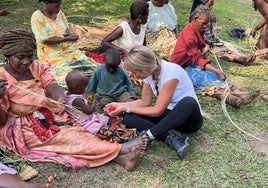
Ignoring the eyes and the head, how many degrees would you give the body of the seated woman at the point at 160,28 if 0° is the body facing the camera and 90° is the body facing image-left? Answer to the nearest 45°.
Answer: approximately 0°

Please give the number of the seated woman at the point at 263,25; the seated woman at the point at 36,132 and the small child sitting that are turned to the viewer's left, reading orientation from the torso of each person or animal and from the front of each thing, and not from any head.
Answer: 1

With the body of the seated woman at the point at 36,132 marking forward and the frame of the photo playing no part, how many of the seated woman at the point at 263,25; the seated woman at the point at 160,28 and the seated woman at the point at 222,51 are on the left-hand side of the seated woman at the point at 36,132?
3

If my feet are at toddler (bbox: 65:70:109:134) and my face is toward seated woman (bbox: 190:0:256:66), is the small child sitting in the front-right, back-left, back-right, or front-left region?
front-left

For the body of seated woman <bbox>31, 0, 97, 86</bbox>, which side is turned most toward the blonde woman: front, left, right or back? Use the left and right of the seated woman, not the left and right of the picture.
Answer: front

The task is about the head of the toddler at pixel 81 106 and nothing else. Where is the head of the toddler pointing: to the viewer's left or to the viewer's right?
to the viewer's right

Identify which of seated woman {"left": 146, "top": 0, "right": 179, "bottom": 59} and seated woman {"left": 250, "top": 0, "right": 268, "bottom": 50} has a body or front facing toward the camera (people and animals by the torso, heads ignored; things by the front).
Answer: seated woman {"left": 146, "top": 0, "right": 179, "bottom": 59}

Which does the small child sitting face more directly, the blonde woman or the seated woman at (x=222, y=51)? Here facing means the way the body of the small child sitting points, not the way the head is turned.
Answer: the blonde woman

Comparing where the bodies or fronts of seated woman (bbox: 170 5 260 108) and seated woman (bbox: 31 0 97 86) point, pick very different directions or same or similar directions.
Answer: same or similar directions

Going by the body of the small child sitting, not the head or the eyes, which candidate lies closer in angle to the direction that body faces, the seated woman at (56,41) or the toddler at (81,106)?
the toddler

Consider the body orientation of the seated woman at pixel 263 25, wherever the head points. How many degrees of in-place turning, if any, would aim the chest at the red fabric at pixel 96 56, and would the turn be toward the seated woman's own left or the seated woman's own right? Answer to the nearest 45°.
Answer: approximately 45° to the seated woman's own left

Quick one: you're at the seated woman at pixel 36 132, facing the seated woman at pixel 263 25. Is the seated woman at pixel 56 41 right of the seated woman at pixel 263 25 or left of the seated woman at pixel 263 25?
left

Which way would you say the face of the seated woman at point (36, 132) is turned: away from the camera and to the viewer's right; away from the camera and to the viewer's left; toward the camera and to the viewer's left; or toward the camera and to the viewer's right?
toward the camera and to the viewer's right

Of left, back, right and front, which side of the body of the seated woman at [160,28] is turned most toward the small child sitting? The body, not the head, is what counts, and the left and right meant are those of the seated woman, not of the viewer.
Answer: front
